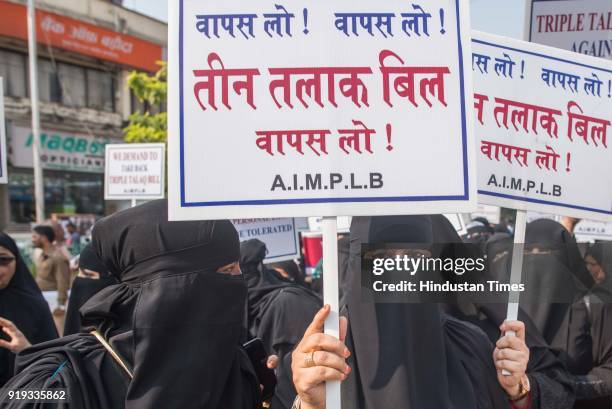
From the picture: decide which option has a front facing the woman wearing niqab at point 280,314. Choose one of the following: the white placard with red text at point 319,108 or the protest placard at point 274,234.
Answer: the protest placard

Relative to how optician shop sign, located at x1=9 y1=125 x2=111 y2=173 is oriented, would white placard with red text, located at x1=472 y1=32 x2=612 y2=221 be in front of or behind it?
in front

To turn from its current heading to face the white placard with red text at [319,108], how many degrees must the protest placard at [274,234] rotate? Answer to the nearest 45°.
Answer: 0° — it already faces it

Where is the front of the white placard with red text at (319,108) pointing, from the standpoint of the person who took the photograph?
facing the viewer

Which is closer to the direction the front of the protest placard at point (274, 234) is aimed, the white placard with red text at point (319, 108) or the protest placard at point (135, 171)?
the white placard with red text

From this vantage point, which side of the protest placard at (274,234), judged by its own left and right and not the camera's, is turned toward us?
front

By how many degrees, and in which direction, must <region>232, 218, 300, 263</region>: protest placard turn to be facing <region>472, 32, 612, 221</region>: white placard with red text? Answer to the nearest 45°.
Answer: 0° — it already faces it

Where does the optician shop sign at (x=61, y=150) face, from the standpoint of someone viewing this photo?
facing the viewer and to the right of the viewer

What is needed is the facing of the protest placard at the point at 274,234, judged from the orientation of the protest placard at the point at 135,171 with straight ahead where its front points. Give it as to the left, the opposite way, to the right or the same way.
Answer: the same way

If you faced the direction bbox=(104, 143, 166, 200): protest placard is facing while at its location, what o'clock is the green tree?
The green tree is roughly at 6 o'clock from the protest placard.

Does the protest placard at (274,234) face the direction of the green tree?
no

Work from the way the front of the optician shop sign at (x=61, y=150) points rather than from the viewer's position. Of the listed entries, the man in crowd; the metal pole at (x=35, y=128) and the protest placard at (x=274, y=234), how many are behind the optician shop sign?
0

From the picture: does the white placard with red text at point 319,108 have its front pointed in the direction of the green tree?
no

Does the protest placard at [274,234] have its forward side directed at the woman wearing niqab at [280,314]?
yes

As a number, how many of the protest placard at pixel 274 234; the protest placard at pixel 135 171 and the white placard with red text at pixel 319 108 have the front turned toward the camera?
3

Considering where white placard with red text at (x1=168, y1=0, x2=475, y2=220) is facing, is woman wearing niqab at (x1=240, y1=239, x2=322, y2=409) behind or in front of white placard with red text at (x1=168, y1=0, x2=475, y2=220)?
behind

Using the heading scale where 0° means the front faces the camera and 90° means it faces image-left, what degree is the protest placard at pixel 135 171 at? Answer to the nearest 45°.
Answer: approximately 0°

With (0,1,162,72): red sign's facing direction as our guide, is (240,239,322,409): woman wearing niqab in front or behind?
in front
